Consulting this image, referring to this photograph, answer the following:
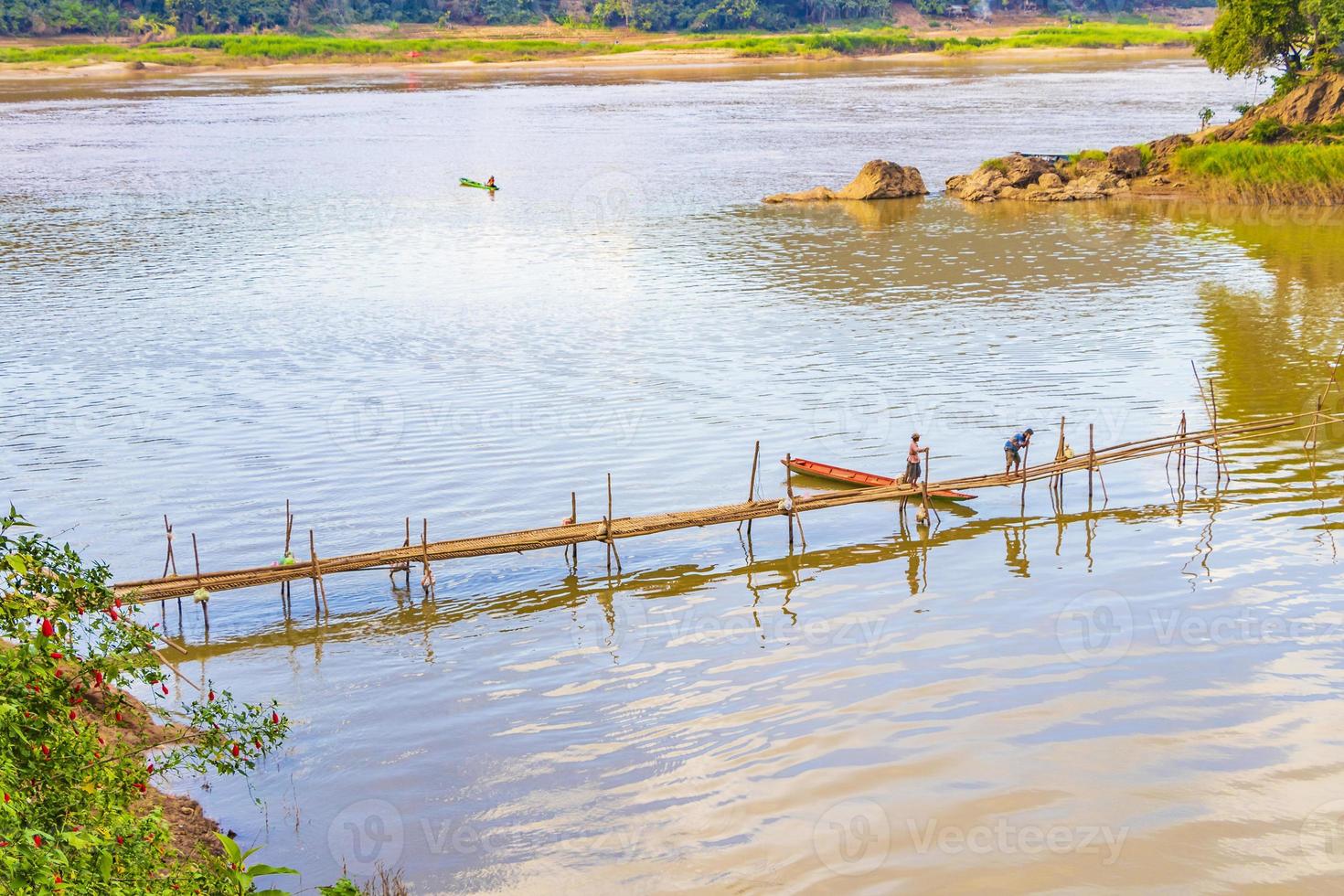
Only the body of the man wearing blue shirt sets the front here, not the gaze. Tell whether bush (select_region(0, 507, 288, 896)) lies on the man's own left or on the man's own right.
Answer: on the man's own right

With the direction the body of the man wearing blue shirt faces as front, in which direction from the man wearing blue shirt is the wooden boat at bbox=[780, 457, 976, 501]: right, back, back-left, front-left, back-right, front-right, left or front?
back

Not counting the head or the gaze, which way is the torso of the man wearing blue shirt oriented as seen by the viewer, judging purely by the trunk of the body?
to the viewer's right
